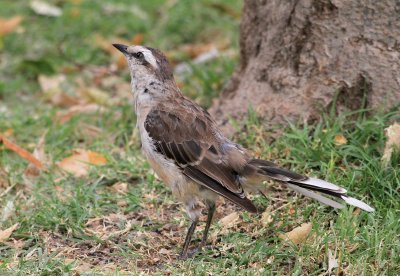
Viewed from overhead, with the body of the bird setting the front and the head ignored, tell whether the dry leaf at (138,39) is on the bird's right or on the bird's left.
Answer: on the bird's right

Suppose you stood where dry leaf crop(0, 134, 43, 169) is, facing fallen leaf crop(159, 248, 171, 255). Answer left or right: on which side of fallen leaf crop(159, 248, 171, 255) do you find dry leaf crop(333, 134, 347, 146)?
left

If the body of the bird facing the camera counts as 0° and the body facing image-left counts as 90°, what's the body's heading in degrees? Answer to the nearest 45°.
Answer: approximately 90°

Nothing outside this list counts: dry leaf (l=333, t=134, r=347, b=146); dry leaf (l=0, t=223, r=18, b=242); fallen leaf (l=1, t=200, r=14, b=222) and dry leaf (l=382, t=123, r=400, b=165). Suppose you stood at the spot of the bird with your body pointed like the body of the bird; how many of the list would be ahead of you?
2

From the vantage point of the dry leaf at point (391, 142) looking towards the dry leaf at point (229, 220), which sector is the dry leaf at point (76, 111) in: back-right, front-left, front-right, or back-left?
front-right

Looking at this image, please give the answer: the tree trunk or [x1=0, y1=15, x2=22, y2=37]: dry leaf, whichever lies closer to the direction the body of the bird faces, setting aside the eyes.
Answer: the dry leaf

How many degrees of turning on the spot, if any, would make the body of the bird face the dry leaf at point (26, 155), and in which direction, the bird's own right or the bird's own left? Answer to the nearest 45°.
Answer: approximately 45° to the bird's own right

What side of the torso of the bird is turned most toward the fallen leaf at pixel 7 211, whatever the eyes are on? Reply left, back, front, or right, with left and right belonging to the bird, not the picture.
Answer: front

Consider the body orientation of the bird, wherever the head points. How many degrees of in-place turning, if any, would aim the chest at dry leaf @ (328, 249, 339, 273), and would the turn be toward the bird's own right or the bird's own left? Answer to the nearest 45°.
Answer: approximately 135° to the bird's own left

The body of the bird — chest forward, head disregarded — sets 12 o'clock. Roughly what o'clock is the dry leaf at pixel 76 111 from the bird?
The dry leaf is roughly at 2 o'clock from the bird.

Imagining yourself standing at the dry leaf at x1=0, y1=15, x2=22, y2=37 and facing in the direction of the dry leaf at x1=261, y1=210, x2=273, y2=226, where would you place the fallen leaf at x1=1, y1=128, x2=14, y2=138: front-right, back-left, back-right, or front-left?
front-right

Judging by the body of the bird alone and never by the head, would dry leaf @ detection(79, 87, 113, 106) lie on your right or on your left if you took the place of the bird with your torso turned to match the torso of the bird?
on your right

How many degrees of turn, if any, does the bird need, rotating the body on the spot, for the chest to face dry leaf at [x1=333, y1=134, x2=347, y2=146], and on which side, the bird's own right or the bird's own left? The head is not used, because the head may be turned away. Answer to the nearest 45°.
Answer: approximately 135° to the bird's own right
